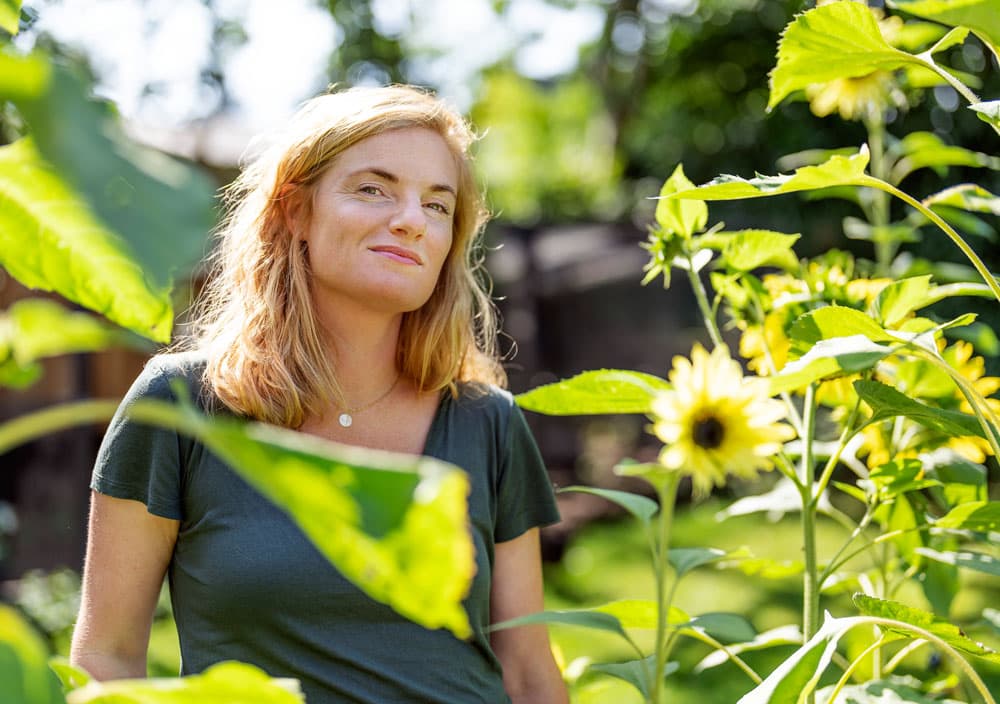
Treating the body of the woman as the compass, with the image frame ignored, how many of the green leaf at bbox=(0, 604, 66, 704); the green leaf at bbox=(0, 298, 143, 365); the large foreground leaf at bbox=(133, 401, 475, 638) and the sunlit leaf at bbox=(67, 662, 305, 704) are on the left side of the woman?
0

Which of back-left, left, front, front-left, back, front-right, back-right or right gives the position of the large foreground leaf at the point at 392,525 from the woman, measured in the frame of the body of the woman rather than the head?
front-right

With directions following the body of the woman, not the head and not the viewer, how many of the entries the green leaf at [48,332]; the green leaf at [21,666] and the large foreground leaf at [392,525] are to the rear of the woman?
0

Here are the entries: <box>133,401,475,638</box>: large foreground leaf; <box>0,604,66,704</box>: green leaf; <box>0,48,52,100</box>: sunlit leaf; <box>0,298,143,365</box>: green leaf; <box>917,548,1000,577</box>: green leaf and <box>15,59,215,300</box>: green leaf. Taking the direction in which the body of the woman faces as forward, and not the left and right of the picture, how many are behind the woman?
0

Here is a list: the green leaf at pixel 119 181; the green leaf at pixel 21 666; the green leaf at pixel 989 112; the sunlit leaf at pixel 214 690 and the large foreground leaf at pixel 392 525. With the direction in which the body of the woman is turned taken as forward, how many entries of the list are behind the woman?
0

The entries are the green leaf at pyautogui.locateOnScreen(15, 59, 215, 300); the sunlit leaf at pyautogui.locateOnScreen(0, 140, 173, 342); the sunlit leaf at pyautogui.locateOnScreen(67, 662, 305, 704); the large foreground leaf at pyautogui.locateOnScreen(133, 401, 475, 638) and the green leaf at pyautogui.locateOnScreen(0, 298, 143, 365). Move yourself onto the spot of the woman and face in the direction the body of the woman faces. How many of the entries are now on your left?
0

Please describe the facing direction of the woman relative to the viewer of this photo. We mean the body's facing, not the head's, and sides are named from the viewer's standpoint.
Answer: facing the viewer and to the right of the viewer

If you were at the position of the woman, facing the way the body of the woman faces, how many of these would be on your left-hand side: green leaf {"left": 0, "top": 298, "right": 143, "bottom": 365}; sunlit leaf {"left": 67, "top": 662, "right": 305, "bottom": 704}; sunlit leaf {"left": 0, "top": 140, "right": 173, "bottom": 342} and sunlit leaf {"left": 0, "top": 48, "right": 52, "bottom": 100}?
0

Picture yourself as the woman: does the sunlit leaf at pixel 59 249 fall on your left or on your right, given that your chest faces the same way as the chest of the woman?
on your right

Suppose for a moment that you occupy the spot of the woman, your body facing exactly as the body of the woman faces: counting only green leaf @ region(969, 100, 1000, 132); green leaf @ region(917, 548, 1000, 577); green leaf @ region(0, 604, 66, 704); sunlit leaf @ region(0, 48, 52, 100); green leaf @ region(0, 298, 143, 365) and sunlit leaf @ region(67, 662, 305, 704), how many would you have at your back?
0

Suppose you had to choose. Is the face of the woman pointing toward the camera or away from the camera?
toward the camera

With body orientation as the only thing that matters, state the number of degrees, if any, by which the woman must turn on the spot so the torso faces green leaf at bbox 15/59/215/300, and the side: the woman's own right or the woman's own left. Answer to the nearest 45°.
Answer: approximately 45° to the woman's own right

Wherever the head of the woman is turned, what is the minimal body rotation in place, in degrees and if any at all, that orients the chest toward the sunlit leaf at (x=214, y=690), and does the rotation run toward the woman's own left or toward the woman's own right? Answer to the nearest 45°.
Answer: approximately 45° to the woman's own right
